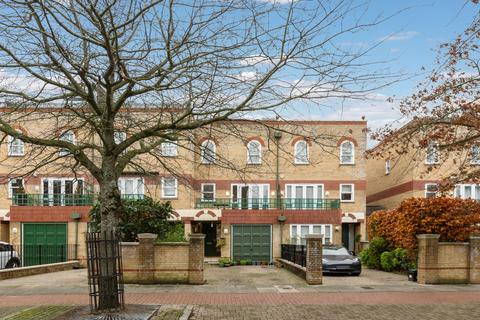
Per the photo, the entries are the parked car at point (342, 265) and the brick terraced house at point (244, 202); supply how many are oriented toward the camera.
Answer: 2

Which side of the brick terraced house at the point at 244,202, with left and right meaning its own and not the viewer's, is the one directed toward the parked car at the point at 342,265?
left

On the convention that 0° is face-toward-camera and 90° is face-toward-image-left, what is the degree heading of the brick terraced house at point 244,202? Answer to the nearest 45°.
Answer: approximately 0°

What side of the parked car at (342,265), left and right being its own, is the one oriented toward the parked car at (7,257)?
right

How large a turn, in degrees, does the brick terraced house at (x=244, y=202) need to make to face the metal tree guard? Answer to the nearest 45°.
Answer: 0° — it already faces it

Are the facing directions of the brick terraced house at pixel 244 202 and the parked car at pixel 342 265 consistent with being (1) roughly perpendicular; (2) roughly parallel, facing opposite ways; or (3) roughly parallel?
roughly parallel

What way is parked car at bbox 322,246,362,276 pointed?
toward the camera

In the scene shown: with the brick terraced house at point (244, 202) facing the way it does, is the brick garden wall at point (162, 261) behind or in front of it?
in front

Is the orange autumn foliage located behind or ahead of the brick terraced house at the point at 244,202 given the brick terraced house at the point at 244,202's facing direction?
ahead
